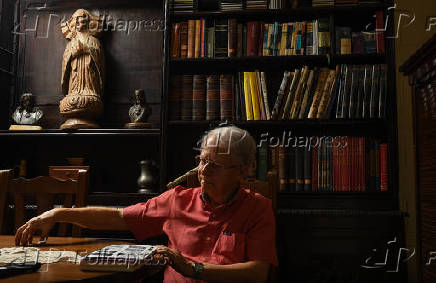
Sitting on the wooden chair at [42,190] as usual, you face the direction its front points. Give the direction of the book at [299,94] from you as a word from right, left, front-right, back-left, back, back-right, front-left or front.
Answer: left

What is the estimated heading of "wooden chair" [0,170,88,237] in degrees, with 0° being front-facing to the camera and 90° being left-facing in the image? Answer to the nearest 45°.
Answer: approximately 0°

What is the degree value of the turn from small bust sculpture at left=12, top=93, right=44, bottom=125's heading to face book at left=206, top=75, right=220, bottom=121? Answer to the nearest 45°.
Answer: approximately 45° to its left

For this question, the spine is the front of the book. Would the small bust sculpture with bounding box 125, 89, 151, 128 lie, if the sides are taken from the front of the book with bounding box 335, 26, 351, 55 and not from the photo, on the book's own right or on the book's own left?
on the book's own right

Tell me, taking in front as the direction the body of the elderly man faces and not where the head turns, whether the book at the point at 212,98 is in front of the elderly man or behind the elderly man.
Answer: behind

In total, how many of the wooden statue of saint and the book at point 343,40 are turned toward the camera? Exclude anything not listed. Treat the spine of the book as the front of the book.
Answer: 2

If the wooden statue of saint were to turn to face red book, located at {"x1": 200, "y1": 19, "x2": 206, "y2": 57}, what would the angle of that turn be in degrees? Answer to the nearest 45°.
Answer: approximately 45° to its left

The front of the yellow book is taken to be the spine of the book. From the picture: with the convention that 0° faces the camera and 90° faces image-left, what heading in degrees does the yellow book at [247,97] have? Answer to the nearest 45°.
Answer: approximately 0°

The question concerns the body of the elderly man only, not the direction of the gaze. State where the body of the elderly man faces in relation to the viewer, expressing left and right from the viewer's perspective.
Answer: facing the viewer and to the left of the viewer

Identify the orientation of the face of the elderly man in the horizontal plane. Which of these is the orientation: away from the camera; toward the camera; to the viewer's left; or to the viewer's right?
to the viewer's left

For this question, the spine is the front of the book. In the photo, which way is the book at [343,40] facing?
toward the camera
